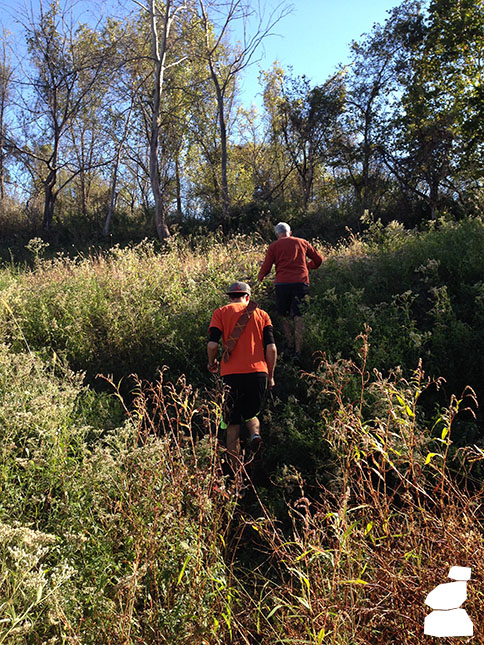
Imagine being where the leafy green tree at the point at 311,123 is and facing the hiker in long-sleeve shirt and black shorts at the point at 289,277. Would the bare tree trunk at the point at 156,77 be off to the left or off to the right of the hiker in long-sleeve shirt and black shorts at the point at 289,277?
right

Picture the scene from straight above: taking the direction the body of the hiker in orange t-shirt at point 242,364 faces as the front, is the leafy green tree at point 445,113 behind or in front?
in front

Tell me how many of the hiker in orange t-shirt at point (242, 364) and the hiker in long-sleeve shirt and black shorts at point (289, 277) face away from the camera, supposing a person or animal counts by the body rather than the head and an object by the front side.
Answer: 2

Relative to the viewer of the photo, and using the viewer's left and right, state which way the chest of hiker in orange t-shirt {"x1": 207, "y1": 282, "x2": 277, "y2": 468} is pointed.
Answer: facing away from the viewer

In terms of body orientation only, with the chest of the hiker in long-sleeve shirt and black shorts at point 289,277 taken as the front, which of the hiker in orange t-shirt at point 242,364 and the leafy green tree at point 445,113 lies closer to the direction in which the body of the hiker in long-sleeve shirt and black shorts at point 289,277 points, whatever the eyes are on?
the leafy green tree

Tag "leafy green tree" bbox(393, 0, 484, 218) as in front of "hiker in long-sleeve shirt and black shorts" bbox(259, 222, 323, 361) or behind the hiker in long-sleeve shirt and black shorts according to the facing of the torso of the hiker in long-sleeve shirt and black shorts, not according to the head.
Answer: in front

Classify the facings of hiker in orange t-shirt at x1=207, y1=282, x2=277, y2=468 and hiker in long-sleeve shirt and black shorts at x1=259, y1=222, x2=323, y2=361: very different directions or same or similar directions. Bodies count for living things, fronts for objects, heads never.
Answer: same or similar directions

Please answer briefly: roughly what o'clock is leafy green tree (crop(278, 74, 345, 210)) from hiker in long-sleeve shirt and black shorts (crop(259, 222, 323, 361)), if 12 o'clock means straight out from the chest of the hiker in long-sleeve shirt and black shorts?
The leafy green tree is roughly at 12 o'clock from the hiker in long-sleeve shirt and black shorts.

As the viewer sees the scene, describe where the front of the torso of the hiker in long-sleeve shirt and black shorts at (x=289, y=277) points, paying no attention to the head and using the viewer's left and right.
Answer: facing away from the viewer

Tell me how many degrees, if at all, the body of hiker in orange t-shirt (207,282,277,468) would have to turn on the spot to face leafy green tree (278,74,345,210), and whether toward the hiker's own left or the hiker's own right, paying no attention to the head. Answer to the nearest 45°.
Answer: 0° — they already face it

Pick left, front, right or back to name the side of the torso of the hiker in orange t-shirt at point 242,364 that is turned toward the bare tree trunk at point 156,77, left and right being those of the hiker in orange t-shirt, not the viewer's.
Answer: front

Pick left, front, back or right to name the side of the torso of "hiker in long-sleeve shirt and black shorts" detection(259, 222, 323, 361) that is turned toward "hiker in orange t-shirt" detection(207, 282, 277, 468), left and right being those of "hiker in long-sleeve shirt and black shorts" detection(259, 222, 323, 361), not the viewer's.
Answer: back

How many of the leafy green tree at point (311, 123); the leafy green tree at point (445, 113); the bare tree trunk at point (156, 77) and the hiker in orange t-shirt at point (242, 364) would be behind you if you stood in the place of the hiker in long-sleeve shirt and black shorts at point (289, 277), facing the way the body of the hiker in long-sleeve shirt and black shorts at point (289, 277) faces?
1
